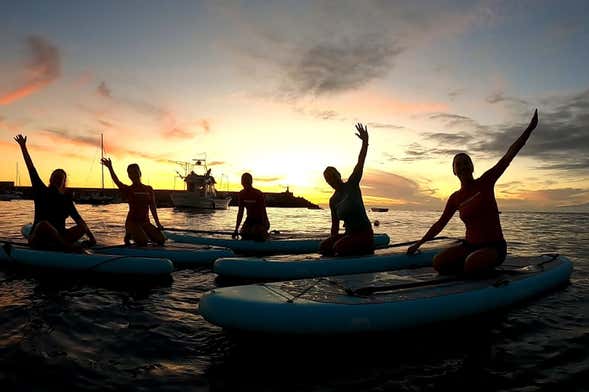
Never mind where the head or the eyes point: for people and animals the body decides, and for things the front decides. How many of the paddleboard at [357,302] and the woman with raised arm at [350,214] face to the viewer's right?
0

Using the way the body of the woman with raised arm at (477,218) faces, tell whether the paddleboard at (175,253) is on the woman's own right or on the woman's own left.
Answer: on the woman's own right

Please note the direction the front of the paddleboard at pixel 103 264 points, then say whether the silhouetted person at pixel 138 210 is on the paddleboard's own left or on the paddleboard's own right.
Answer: on the paddleboard's own left

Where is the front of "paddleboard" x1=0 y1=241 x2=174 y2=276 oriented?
to the viewer's right

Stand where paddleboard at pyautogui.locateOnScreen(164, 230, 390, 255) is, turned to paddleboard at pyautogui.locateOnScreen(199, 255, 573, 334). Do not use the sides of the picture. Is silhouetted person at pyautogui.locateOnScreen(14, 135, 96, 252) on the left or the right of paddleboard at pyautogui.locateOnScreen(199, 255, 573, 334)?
right

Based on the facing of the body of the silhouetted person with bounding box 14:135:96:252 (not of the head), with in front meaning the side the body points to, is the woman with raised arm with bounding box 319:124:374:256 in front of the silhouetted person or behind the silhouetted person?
in front

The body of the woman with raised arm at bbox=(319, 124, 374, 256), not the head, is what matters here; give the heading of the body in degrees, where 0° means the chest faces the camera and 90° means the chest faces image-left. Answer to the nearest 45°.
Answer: approximately 45°

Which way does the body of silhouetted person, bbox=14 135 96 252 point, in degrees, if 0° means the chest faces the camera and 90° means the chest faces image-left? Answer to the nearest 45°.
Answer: approximately 315°

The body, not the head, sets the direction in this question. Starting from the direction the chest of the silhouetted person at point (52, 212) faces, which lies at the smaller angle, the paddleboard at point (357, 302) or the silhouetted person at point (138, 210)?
the paddleboard

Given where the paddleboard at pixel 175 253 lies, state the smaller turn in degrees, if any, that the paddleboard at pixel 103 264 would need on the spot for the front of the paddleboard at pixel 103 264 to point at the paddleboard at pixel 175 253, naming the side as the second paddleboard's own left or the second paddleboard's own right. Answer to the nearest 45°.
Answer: approximately 45° to the second paddleboard's own left
